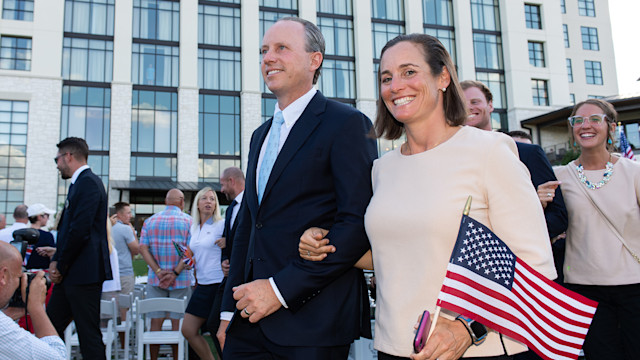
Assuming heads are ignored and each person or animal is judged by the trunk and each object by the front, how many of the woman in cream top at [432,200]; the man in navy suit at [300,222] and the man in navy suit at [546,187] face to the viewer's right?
0

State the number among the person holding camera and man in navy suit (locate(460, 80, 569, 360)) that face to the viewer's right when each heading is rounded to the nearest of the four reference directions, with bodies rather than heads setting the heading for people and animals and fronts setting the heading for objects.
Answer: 1

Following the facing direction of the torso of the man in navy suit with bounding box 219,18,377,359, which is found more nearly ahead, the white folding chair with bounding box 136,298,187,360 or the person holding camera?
the person holding camera

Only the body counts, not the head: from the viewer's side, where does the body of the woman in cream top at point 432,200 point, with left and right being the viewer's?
facing the viewer and to the left of the viewer

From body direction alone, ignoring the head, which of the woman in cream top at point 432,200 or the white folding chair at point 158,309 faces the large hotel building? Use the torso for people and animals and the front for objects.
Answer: the white folding chair

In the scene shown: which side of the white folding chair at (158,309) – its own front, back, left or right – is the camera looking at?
back

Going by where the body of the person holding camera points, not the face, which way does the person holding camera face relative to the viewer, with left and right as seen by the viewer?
facing to the right of the viewer

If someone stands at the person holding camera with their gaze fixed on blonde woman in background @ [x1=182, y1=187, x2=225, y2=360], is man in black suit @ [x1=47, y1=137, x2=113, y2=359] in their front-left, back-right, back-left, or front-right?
front-left

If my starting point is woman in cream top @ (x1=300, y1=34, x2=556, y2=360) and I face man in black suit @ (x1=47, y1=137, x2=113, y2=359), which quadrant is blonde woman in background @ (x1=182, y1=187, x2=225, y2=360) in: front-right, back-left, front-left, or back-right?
front-right

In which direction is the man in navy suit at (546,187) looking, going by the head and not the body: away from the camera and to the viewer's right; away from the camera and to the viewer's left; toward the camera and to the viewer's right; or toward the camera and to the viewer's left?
toward the camera and to the viewer's left

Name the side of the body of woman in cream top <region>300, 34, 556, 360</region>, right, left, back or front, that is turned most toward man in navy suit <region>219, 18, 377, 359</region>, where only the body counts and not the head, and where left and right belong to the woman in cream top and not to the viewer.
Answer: right

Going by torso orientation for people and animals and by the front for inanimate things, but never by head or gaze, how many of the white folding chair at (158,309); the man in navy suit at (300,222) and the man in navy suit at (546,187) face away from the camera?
1
